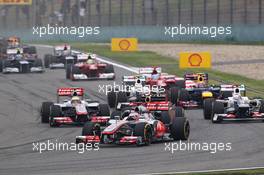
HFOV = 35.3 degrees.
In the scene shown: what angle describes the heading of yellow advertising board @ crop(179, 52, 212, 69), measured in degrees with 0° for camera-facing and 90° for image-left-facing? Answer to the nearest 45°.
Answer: approximately 0°

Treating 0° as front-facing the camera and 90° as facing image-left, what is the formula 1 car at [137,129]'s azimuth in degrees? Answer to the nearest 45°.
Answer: approximately 45°

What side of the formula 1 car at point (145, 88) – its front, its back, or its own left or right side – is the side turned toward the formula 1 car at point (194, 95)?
left

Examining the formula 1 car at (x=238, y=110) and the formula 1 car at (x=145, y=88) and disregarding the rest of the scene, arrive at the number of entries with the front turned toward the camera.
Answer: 2

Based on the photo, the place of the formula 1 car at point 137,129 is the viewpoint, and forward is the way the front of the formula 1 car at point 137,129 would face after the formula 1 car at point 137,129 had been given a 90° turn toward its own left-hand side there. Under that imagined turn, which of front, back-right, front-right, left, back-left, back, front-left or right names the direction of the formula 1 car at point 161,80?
back-left

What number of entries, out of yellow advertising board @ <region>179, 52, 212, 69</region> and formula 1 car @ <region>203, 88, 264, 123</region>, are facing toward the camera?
2

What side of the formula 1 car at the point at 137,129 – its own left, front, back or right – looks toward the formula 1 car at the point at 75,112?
right

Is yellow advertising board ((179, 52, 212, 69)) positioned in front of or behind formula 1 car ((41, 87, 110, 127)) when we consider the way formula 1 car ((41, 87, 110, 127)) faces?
behind
